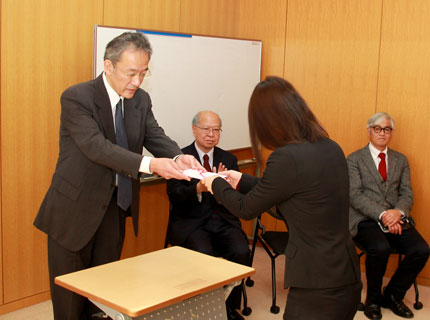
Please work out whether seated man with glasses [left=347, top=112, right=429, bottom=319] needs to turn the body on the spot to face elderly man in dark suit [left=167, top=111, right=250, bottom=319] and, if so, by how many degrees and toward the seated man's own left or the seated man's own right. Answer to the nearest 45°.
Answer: approximately 45° to the seated man's own right

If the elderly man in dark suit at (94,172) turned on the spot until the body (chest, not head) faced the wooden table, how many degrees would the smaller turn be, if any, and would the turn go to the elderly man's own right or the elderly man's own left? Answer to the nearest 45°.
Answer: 0° — they already face it

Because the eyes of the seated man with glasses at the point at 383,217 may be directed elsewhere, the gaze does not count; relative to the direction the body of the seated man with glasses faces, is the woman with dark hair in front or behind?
in front

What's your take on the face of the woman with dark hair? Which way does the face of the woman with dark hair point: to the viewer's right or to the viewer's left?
to the viewer's left

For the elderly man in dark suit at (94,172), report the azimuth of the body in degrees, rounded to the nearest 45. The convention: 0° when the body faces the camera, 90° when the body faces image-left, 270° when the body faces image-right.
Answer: approximately 315°

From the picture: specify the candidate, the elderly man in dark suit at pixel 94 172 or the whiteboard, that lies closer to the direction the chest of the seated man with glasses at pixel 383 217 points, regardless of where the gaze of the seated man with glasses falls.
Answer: the elderly man in dark suit

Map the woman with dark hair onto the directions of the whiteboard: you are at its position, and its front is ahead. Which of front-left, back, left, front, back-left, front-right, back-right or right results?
front-right

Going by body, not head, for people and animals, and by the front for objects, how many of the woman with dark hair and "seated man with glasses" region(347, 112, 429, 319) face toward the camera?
1

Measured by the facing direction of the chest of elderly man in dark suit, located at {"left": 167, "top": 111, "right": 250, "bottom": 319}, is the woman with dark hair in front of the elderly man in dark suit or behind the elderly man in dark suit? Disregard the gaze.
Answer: in front

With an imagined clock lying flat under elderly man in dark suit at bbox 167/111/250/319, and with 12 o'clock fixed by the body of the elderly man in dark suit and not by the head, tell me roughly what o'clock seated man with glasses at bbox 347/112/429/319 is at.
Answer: The seated man with glasses is roughly at 10 o'clock from the elderly man in dark suit.

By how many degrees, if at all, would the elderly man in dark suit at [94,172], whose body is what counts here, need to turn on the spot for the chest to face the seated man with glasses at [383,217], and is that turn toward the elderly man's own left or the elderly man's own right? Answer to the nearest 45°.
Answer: approximately 90° to the elderly man's own left

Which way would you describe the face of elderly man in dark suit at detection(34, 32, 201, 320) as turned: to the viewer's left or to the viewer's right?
to the viewer's right

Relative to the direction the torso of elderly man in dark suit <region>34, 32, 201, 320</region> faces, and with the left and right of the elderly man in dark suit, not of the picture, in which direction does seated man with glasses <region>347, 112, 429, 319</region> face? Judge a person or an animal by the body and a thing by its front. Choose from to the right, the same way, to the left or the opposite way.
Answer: to the right
